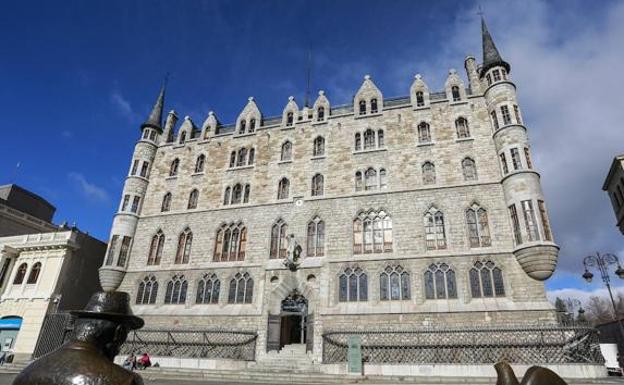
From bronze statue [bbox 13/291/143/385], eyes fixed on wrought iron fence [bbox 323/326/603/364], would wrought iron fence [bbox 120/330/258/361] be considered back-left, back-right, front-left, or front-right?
front-left

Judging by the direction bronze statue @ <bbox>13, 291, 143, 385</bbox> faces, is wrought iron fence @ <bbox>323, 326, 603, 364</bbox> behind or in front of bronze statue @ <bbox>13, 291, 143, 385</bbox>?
in front

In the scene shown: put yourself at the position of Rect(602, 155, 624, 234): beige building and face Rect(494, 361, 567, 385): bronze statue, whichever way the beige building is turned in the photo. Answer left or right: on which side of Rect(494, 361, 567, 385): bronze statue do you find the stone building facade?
right

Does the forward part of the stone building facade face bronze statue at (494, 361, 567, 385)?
yes

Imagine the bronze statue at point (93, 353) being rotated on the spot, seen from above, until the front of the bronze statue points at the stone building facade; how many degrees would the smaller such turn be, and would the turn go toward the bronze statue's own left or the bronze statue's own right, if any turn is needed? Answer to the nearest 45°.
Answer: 0° — it already faces it

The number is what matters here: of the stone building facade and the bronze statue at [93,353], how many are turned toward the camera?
1

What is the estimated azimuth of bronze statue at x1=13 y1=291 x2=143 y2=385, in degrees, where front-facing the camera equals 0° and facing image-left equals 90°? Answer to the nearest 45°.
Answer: approximately 225°

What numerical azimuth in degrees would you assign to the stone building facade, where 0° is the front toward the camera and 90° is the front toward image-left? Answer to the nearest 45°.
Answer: approximately 0°

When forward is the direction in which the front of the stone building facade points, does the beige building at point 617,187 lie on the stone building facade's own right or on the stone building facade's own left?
on the stone building facade's own left

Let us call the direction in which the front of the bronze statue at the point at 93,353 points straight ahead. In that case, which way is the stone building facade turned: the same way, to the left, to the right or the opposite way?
the opposite way

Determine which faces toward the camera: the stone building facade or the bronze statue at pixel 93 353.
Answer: the stone building facade

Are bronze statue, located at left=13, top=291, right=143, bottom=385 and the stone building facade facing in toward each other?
yes

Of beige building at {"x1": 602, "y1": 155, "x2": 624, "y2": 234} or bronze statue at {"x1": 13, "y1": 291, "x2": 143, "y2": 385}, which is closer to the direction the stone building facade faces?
the bronze statue

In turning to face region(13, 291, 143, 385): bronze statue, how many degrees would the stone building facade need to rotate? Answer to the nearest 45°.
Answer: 0° — it already faces it

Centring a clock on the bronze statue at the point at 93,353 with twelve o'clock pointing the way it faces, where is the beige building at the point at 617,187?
The beige building is roughly at 1 o'clock from the bronze statue.

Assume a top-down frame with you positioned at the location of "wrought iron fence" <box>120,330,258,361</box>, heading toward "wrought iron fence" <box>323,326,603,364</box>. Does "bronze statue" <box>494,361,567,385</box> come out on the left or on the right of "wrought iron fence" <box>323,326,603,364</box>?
right
